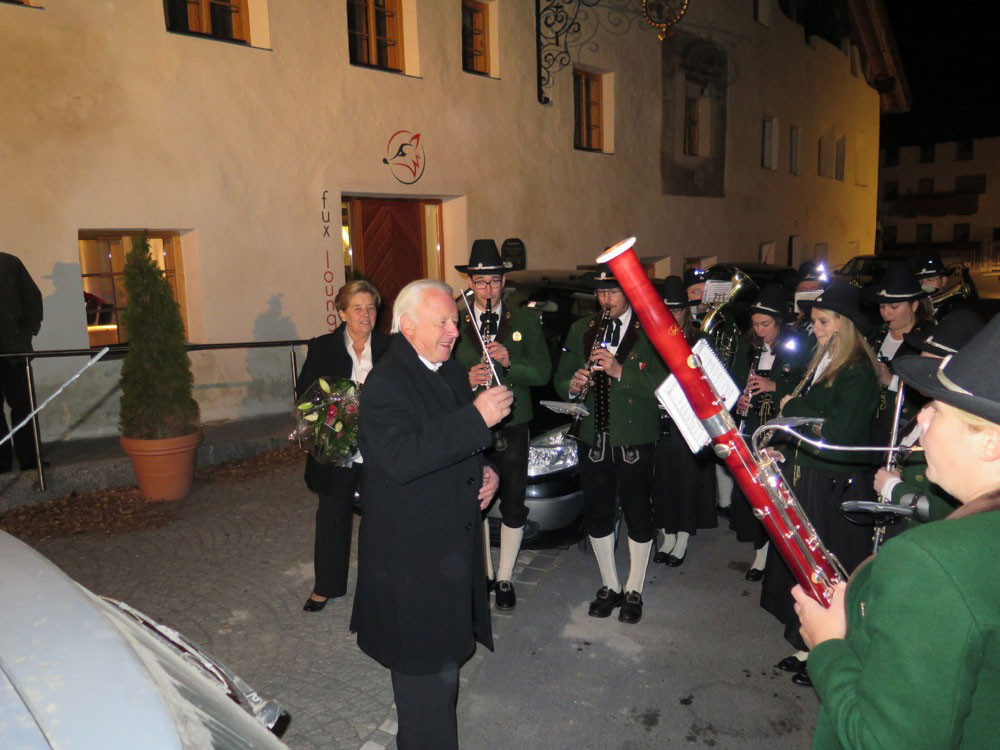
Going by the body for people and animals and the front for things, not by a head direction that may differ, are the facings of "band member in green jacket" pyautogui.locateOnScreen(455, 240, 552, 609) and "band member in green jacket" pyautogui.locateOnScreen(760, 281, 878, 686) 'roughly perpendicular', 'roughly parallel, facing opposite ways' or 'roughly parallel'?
roughly perpendicular

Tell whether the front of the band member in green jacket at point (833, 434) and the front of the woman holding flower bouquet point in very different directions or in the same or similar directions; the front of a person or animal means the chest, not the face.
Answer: very different directions

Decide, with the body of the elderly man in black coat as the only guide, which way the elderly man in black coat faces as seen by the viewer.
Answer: to the viewer's right

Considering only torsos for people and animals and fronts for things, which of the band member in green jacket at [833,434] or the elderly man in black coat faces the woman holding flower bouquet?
the band member in green jacket

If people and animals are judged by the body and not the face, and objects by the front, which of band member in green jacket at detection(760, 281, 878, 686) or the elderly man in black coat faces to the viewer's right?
the elderly man in black coat

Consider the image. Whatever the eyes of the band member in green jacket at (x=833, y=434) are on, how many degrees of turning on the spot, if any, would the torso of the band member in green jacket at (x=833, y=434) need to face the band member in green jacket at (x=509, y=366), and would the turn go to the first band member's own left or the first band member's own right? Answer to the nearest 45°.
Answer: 0° — they already face them

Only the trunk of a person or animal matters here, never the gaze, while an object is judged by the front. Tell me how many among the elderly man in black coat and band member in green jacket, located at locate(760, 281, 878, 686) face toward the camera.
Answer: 0

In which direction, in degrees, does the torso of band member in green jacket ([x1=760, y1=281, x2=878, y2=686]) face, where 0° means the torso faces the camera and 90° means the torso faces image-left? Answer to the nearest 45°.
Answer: approximately 90°

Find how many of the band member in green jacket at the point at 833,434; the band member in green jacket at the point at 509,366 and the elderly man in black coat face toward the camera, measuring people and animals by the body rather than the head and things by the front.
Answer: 1

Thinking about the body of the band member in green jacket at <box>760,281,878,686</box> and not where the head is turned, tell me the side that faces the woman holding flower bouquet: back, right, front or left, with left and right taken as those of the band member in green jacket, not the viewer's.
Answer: front

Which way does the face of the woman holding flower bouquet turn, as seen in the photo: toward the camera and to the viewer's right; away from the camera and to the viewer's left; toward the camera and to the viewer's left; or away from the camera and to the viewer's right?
toward the camera and to the viewer's right

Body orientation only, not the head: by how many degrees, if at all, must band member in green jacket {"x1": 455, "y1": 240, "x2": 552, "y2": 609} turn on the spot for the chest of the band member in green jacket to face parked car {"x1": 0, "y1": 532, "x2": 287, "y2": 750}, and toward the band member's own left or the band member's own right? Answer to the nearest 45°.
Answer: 0° — they already face it

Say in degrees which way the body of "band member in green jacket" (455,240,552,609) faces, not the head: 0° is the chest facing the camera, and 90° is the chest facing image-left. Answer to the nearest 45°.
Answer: approximately 0°
